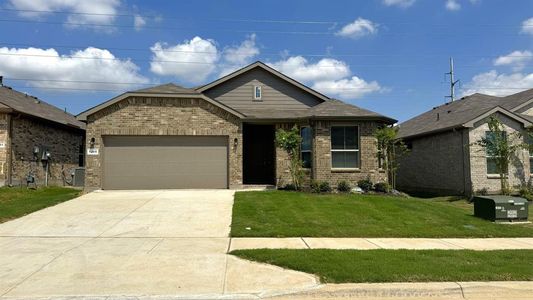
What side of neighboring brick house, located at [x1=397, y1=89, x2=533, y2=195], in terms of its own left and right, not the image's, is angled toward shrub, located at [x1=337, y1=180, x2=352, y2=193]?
right

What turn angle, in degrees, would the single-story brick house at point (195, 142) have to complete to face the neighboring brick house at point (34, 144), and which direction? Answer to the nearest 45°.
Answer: approximately 90° to its right

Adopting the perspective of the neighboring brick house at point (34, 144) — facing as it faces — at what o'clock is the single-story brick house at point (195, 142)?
The single-story brick house is roughly at 9 o'clock from the neighboring brick house.

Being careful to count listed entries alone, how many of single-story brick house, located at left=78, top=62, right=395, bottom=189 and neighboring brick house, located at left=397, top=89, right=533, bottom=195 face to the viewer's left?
0

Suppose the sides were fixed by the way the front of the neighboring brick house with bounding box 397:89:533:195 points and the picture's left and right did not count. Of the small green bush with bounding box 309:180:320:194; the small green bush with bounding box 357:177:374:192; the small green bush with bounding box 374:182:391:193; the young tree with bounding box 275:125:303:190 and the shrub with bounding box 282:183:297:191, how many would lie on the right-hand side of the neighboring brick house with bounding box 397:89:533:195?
5

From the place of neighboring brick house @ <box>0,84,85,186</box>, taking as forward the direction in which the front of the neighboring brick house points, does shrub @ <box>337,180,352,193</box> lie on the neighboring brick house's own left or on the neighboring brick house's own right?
on the neighboring brick house's own left

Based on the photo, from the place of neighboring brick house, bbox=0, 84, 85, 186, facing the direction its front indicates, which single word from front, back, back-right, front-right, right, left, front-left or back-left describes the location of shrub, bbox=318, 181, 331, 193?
left

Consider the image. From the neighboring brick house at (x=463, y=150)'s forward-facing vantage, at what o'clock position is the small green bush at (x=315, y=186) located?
The small green bush is roughly at 3 o'clock from the neighboring brick house.

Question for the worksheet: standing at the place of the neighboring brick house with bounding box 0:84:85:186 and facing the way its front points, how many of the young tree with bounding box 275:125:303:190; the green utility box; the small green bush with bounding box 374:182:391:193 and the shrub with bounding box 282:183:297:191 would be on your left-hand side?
4

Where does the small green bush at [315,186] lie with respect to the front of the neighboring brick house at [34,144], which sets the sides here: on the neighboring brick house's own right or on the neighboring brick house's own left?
on the neighboring brick house's own left

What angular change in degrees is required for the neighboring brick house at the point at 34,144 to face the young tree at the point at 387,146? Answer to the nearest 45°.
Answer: approximately 90° to its left

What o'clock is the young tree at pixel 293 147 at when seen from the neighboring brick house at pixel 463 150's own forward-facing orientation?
The young tree is roughly at 3 o'clock from the neighboring brick house.

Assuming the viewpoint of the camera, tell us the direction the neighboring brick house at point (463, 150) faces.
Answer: facing the viewer and to the right of the viewer
